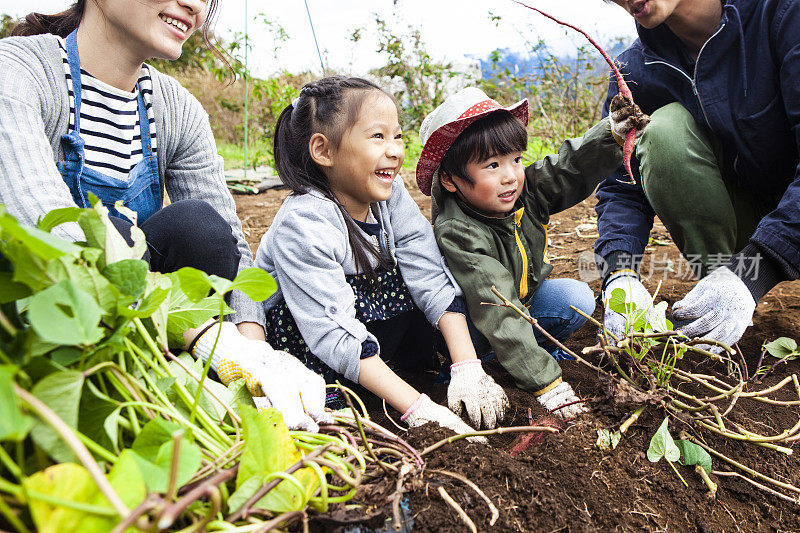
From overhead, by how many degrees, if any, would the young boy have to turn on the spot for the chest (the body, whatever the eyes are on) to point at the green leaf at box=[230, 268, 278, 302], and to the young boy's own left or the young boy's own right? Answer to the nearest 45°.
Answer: approximately 45° to the young boy's own right

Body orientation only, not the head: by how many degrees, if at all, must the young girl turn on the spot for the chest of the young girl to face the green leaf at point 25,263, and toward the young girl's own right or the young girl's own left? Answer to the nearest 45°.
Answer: approximately 45° to the young girl's own right

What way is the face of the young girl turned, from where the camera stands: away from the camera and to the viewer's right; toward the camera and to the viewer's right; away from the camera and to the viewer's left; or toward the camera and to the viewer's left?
toward the camera and to the viewer's right

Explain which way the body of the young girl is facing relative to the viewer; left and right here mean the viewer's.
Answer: facing the viewer and to the right of the viewer

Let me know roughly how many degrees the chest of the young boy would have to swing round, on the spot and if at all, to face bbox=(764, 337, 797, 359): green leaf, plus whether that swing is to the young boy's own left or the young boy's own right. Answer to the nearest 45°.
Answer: approximately 45° to the young boy's own left

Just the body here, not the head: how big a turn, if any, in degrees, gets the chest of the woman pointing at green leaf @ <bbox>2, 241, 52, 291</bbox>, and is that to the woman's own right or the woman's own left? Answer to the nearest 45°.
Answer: approximately 45° to the woman's own right
